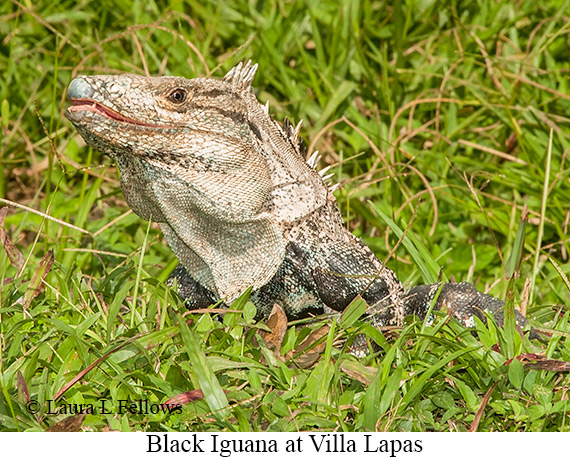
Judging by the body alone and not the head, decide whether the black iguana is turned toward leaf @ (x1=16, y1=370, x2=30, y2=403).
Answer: yes

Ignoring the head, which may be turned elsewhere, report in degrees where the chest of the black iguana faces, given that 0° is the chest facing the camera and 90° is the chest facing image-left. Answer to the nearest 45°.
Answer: approximately 45°

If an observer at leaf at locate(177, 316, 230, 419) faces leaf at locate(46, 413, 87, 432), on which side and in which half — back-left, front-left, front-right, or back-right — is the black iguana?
back-right

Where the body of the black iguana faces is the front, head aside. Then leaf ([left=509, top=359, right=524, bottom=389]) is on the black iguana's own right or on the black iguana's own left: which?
on the black iguana's own left
